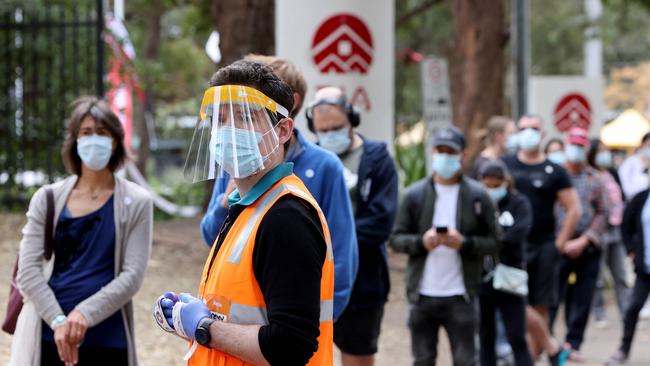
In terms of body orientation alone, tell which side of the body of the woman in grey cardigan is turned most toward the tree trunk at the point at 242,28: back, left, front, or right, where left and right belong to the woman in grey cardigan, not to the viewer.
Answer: back

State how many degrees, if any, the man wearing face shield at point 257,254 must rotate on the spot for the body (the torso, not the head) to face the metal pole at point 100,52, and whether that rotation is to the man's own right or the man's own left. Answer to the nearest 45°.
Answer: approximately 135° to the man's own right

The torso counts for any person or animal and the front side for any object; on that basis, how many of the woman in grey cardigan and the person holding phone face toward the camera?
2

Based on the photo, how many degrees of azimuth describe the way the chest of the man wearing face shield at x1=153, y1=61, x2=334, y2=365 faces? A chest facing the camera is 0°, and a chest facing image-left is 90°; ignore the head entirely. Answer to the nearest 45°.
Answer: approximately 45°

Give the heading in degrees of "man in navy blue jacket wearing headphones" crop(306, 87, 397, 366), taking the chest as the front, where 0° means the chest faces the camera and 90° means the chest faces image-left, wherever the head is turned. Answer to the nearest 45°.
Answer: approximately 45°

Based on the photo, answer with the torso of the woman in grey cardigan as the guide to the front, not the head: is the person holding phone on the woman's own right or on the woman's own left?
on the woman's own left
